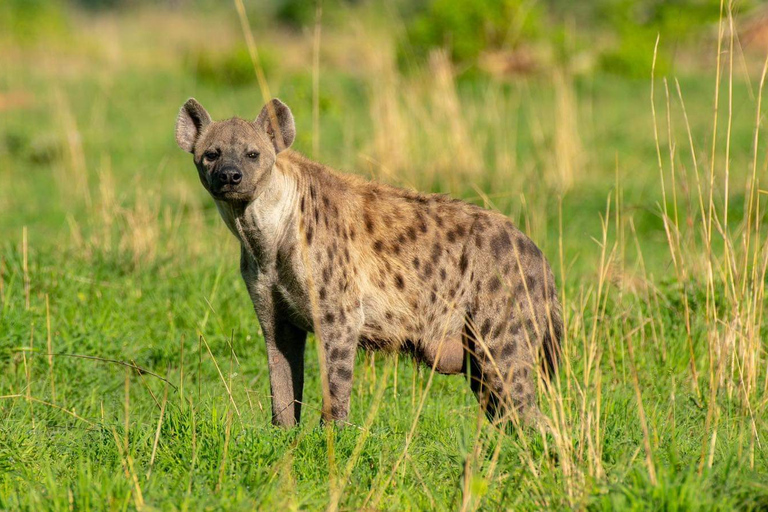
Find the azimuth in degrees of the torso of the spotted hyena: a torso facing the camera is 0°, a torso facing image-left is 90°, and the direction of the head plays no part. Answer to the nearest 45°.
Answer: approximately 45°
